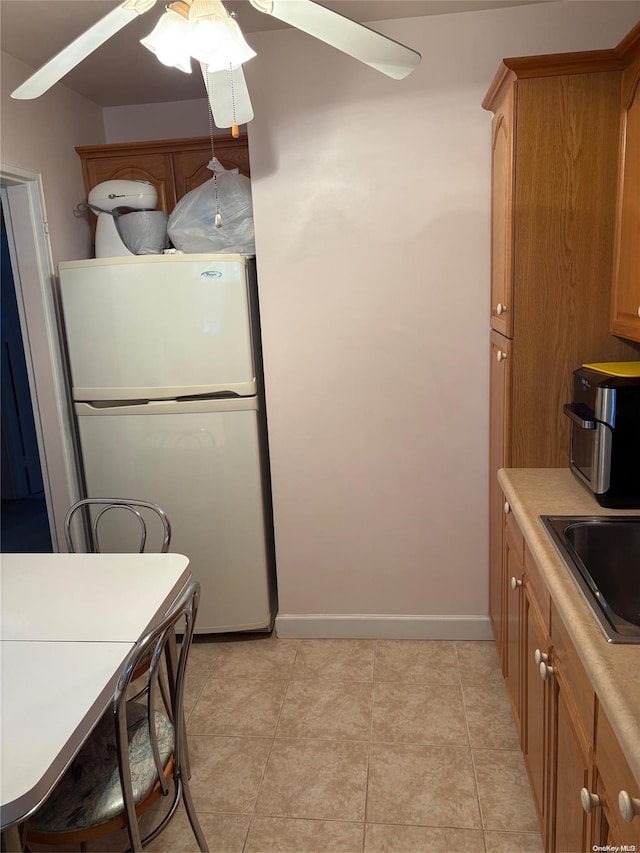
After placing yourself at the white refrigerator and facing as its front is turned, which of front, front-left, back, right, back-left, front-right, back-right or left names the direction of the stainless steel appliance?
front-left

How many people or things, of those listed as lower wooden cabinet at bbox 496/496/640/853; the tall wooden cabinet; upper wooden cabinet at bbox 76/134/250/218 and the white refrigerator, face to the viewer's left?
2

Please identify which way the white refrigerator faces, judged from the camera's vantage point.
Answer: facing the viewer

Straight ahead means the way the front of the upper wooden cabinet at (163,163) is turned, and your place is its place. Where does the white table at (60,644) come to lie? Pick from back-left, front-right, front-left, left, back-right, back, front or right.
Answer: front

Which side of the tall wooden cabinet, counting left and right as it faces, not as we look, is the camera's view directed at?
left

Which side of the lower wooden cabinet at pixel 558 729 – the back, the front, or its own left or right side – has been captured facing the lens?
left

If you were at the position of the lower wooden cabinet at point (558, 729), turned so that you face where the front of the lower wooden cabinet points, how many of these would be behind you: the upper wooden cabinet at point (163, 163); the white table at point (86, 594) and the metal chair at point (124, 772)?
0

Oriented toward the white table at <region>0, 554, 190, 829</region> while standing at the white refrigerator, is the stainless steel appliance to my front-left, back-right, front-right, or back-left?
front-left

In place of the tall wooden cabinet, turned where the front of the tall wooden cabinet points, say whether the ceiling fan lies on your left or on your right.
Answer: on your left

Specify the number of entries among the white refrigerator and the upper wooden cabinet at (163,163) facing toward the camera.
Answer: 2

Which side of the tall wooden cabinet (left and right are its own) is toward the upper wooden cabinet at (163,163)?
front

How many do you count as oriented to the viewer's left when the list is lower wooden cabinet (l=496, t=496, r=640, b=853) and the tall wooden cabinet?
2

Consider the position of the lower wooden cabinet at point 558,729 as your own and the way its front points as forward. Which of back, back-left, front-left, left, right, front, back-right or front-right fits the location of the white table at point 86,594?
front

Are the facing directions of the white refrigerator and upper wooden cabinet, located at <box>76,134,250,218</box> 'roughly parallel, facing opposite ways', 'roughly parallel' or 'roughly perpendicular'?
roughly parallel

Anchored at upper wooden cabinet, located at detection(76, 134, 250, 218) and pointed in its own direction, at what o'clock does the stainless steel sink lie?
The stainless steel sink is roughly at 11 o'clock from the upper wooden cabinet.
